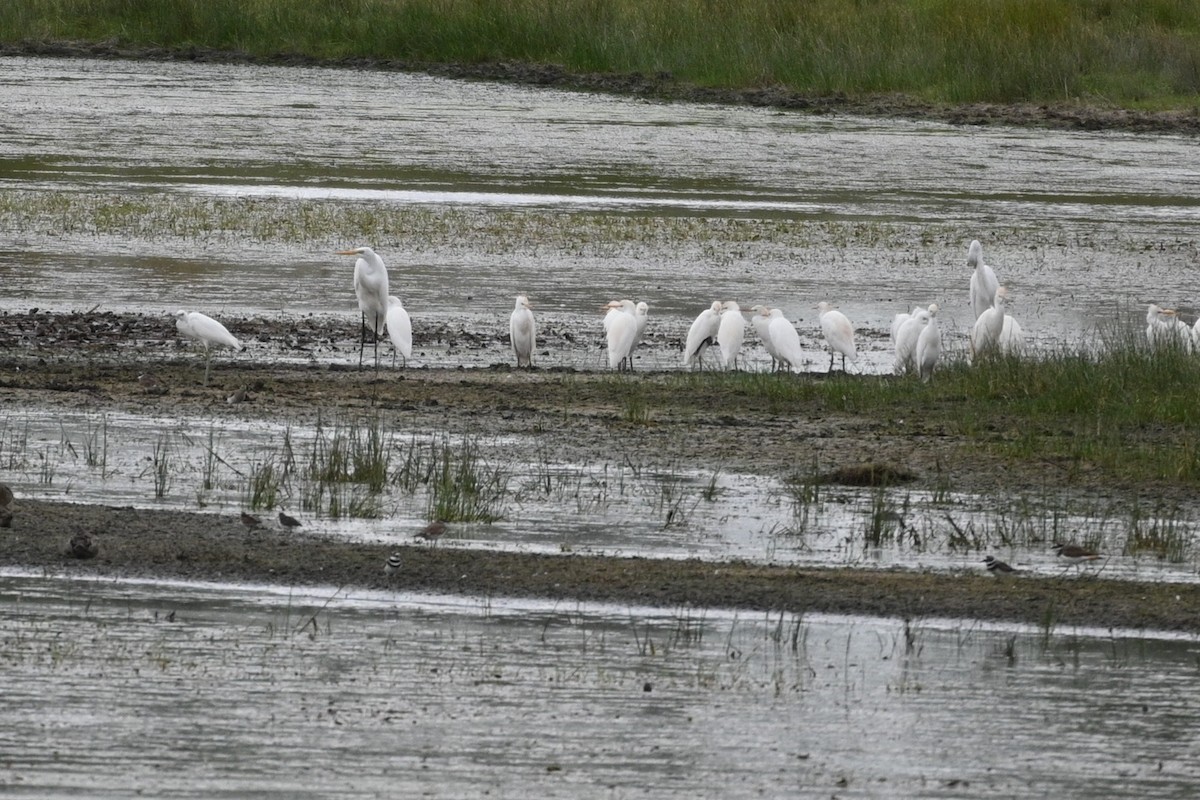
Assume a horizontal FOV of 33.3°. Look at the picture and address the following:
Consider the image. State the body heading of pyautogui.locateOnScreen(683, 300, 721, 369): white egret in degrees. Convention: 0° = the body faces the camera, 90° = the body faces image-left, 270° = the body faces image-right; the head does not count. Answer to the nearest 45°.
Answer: approximately 270°

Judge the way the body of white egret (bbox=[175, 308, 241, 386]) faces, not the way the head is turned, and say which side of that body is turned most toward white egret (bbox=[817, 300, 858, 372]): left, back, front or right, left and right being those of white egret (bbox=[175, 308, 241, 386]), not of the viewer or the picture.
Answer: back

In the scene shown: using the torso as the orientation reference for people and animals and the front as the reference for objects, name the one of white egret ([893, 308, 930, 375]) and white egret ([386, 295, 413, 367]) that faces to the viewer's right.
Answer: white egret ([893, 308, 930, 375])

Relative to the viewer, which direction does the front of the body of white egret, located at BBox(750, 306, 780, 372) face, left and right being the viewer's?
facing to the left of the viewer

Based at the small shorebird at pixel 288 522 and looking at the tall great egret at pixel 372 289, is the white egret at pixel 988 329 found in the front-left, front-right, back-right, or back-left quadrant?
front-right

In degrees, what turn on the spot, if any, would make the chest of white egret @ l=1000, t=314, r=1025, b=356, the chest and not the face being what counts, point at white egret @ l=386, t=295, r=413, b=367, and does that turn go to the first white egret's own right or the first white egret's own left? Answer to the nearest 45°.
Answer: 0° — it already faces it

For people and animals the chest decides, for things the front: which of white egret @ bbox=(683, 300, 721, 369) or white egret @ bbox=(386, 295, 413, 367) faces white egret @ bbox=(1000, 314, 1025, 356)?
white egret @ bbox=(683, 300, 721, 369)

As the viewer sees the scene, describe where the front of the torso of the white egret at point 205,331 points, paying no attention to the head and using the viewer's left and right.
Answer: facing to the left of the viewer

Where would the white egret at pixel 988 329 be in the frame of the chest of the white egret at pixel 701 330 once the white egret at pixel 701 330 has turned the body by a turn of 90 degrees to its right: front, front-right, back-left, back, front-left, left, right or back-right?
left

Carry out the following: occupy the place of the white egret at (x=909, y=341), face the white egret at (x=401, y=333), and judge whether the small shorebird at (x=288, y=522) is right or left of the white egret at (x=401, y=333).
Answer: left

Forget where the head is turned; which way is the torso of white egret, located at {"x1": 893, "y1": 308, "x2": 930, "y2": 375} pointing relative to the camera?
to the viewer's right

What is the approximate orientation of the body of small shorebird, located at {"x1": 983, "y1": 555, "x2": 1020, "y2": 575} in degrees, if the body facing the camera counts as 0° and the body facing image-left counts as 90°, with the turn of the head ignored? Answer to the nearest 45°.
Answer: approximately 90°
